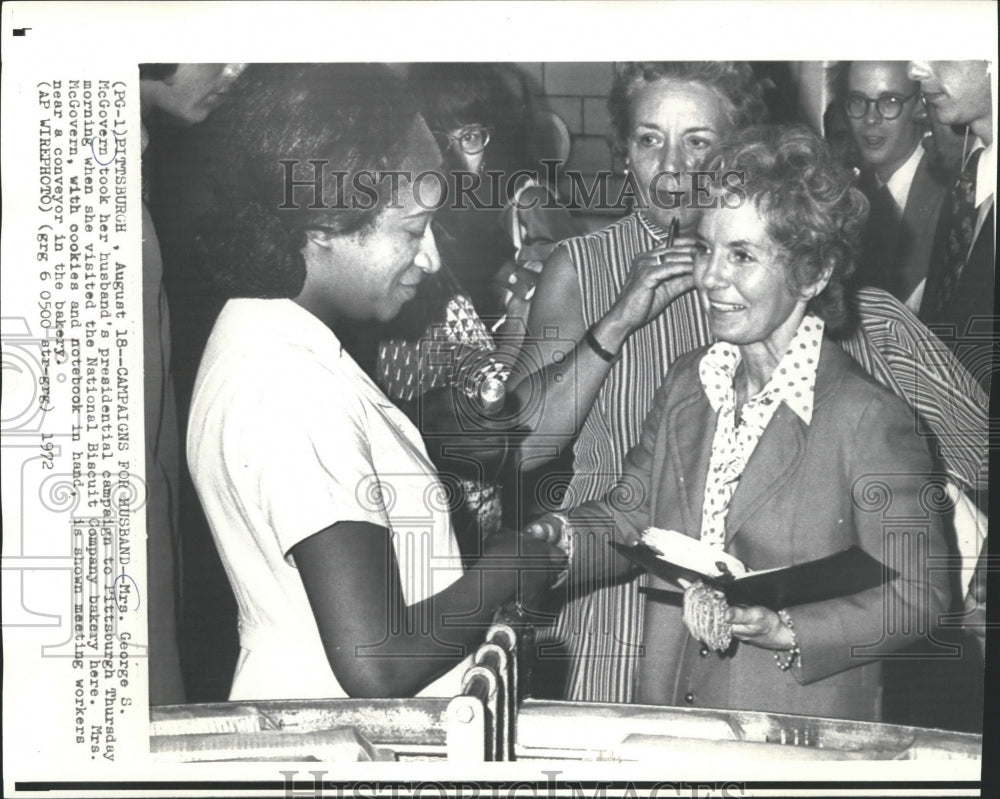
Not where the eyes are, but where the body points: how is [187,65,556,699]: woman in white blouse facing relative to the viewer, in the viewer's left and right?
facing to the right of the viewer

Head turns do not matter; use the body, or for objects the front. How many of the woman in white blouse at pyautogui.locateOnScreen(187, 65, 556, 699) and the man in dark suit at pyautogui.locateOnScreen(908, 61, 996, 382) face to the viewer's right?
1

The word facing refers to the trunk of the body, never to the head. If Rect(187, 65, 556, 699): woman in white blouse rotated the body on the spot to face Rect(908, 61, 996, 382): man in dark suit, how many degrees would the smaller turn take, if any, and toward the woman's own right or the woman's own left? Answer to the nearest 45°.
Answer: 0° — they already face them
